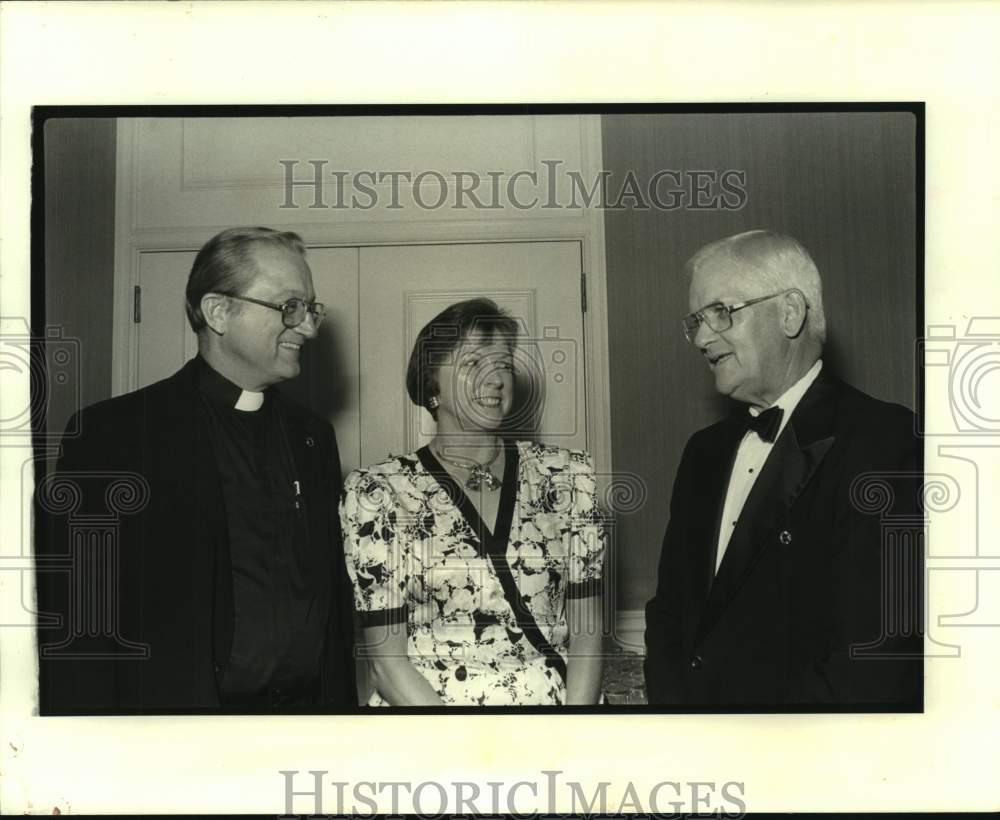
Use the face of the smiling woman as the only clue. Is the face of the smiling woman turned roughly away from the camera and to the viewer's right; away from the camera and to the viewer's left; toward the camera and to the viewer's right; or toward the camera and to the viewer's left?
toward the camera and to the viewer's right

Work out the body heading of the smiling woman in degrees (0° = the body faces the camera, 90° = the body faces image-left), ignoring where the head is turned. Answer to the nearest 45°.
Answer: approximately 0°
